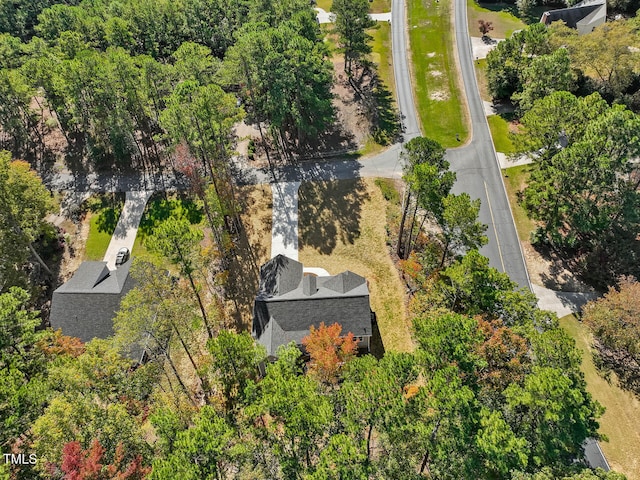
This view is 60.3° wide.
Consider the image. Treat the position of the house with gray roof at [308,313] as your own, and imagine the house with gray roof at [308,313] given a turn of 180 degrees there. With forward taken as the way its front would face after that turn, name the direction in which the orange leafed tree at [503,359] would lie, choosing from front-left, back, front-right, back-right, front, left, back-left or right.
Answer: front-left

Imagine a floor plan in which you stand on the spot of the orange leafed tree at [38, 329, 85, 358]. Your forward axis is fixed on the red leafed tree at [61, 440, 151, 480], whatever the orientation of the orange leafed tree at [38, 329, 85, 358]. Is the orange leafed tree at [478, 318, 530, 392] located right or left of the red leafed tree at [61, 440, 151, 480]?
left

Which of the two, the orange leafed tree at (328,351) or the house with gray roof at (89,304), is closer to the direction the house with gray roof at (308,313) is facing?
the house with gray roof

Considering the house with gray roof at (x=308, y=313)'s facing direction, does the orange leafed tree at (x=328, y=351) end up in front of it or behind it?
behind

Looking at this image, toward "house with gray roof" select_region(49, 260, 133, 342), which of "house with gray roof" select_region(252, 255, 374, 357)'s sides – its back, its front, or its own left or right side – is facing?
left

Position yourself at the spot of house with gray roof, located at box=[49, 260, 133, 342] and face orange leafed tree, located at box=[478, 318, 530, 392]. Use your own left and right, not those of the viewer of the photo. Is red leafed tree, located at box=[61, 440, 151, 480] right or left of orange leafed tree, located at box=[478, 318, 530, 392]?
right

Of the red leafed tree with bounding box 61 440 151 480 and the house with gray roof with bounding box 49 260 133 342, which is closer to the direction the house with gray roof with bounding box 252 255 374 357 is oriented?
the house with gray roof

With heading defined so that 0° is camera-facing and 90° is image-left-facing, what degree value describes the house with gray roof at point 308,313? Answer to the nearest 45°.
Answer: approximately 180°

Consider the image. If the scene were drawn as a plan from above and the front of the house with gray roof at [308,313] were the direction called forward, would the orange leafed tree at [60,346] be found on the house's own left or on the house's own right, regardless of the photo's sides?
on the house's own left
